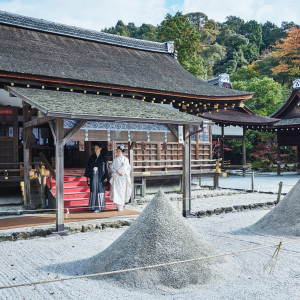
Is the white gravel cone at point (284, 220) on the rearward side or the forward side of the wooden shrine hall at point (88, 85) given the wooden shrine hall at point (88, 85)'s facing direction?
on the forward side

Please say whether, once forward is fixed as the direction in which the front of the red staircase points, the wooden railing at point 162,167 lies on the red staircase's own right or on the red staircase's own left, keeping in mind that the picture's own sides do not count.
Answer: on the red staircase's own left

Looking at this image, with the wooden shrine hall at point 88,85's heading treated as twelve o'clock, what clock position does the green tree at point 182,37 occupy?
The green tree is roughly at 8 o'clock from the wooden shrine hall.

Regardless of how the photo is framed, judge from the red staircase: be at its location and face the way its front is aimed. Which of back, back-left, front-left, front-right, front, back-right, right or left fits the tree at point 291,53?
left

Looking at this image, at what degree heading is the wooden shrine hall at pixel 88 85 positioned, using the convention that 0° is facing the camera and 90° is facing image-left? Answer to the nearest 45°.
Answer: approximately 315°

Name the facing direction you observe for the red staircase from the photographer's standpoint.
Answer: facing the viewer and to the right of the viewer

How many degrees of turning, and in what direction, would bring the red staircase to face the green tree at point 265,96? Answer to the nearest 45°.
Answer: approximately 90° to its left

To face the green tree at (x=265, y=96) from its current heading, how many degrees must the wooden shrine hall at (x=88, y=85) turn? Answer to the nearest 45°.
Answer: approximately 90° to its left

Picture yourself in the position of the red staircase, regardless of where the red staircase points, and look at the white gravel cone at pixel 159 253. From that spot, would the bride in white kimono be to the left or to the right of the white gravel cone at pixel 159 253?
left
